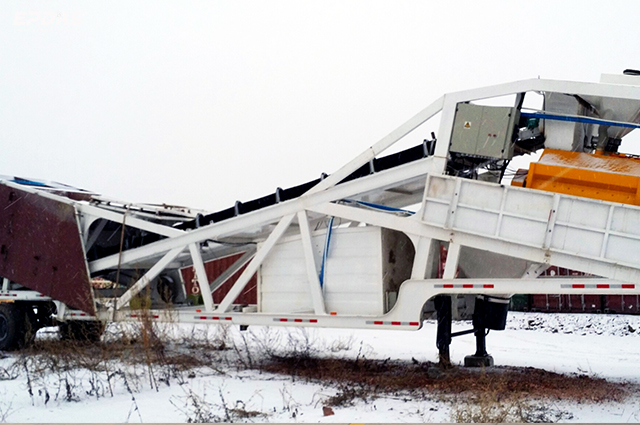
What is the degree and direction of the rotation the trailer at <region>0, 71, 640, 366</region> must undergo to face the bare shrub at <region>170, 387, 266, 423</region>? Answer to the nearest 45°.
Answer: approximately 135° to its right

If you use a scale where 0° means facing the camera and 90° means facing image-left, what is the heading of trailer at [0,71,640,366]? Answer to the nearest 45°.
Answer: approximately 270°
